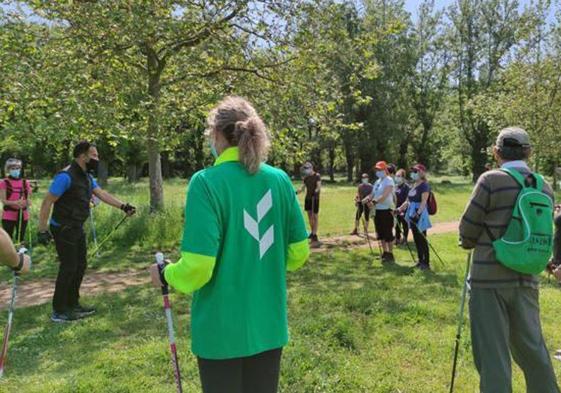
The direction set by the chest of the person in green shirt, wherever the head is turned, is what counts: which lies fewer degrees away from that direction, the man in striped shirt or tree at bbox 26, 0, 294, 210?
the tree

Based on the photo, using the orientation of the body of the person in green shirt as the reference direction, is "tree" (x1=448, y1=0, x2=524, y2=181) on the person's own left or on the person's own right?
on the person's own right

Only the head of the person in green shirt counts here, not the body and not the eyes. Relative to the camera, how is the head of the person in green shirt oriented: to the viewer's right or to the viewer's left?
to the viewer's left

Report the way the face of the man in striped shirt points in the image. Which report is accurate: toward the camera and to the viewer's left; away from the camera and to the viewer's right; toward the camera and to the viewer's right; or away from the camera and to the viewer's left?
away from the camera and to the viewer's left

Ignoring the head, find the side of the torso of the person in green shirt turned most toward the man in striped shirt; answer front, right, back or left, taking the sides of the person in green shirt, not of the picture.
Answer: right

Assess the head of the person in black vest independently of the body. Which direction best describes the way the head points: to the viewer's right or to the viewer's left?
to the viewer's right

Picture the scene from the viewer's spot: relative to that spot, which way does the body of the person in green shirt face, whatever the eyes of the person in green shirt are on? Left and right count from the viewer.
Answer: facing away from the viewer and to the left of the viewer

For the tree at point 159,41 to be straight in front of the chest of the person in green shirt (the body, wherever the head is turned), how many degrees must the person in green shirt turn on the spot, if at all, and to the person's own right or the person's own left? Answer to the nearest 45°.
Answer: approximately 45° to the person's own right
